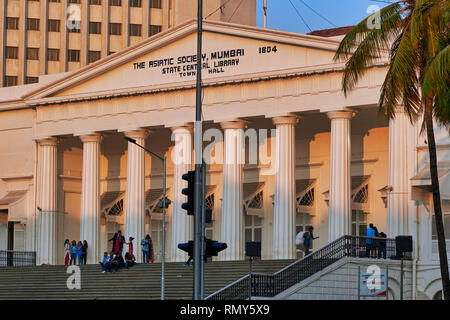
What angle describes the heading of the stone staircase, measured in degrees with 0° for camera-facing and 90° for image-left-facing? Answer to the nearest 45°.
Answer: approximately 0°
